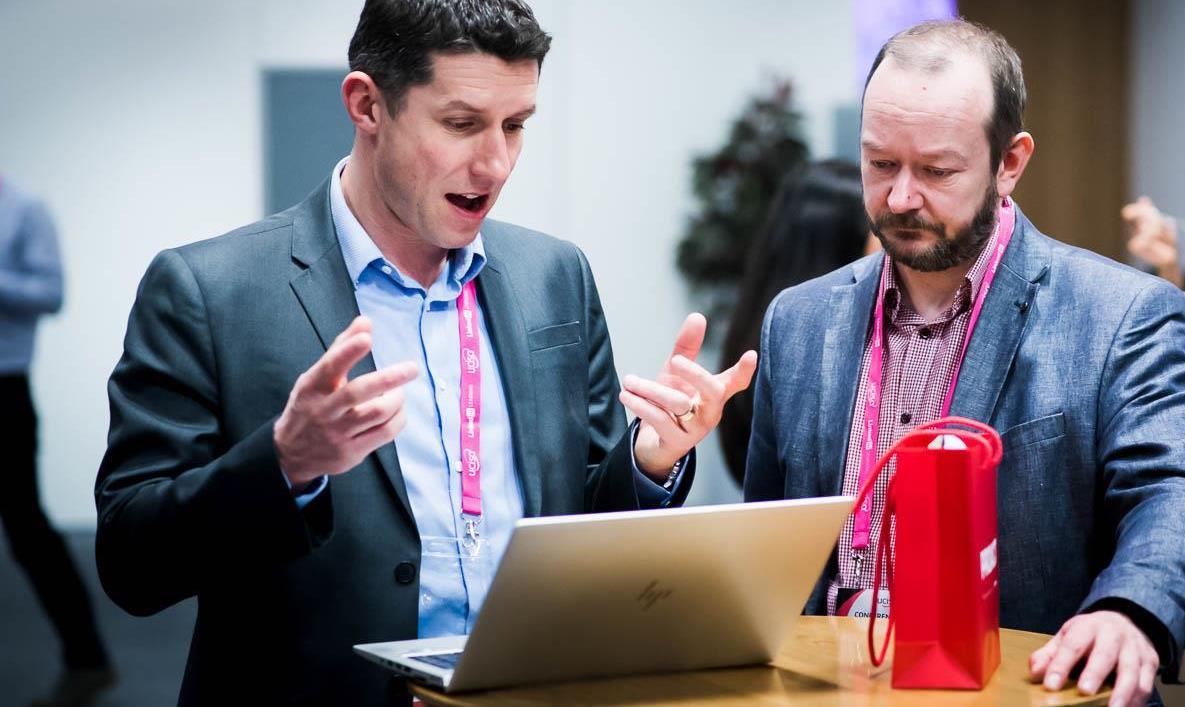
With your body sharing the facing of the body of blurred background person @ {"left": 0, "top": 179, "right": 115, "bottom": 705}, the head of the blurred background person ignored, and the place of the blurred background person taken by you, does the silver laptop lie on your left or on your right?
on your left

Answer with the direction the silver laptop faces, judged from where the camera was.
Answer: facing away from the viewer and to the left of the viewer

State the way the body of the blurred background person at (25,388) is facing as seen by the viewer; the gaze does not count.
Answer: to the viewer's left

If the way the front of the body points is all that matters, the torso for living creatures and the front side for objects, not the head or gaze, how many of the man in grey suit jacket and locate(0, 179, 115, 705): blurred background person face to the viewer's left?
1

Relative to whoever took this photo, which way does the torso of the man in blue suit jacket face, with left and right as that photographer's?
facing the viewer and to the left of the viewer

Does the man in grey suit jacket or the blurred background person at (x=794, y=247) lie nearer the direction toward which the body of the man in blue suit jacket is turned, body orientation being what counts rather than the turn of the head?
the man in grey suit jacket

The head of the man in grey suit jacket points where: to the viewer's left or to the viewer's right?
to the viewer's right

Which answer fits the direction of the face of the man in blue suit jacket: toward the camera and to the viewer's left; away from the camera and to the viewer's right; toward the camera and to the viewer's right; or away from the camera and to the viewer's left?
toward the camera and to the viewer's left

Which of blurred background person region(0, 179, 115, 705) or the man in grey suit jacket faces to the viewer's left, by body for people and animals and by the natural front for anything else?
the blurred background person

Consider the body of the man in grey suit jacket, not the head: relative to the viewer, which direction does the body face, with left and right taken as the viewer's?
facing the viewer and to the right of the viewer

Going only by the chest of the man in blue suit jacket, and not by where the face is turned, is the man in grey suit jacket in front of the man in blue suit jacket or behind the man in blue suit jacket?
in front

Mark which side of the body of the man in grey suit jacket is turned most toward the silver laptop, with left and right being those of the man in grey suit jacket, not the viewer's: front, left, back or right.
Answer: front

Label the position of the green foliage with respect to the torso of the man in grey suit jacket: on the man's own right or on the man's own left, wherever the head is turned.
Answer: on the man's own left

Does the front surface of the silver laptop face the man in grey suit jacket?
yes

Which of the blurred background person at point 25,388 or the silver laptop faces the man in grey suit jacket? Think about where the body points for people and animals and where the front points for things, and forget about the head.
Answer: the silver laptop

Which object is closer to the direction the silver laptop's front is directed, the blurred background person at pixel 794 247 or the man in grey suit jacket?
the man in grey suit jacket
